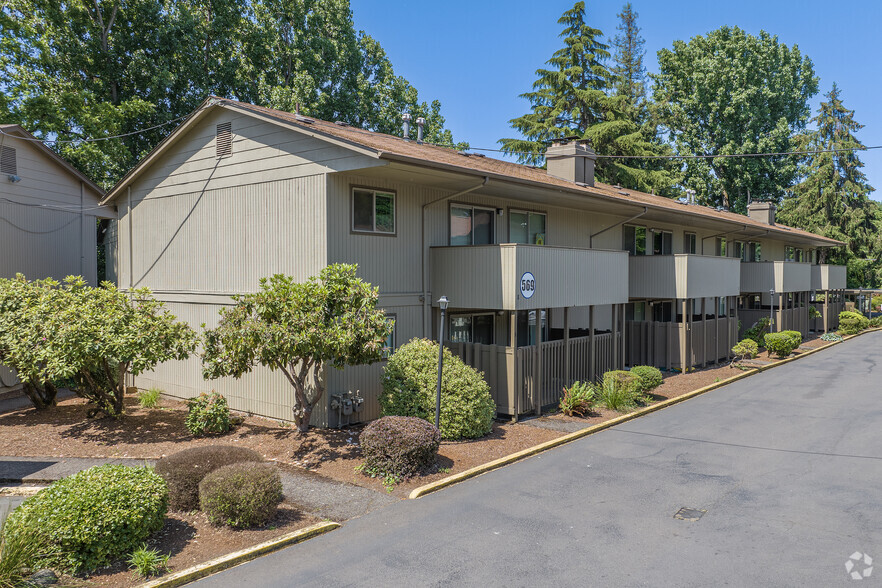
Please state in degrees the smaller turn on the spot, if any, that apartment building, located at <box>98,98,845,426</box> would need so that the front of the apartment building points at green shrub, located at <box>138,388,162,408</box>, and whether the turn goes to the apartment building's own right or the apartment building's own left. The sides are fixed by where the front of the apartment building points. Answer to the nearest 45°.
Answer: approximately 135° to the apartment building's own right

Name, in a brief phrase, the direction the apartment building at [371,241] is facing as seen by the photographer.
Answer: facing the viewer and to the right of the viewer

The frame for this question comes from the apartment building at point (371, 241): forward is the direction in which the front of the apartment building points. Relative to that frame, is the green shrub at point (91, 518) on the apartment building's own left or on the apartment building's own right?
on the apartment building's own right

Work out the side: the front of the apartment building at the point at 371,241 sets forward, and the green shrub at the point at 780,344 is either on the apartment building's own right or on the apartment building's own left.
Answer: on the apartment building's own left

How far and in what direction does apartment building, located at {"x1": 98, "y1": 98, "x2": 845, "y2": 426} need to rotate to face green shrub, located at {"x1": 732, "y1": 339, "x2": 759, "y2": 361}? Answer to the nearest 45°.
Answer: approximately 90° to its left

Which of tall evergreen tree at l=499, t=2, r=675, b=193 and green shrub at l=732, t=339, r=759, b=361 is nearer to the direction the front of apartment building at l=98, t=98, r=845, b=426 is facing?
the green shrub

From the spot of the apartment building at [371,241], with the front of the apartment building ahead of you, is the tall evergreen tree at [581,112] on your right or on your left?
on your left

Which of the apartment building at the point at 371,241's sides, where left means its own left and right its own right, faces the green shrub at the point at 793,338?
left

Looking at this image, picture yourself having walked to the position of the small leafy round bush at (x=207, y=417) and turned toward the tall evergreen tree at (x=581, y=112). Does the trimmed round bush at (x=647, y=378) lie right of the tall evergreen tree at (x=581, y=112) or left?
right

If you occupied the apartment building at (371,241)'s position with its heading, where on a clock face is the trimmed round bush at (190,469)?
The trimmed round bush is roughly at 2 o'clock from the apartment building.

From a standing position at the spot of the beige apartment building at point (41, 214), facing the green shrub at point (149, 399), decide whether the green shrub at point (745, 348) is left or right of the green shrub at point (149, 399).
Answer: left

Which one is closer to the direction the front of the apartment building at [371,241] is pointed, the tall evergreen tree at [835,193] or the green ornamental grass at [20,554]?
the green ornamental grass

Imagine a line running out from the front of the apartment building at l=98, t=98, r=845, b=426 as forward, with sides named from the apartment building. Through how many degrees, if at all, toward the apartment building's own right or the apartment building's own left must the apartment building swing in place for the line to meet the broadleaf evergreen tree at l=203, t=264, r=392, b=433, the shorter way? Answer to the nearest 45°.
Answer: approximately 45° to the apartment building's own right
